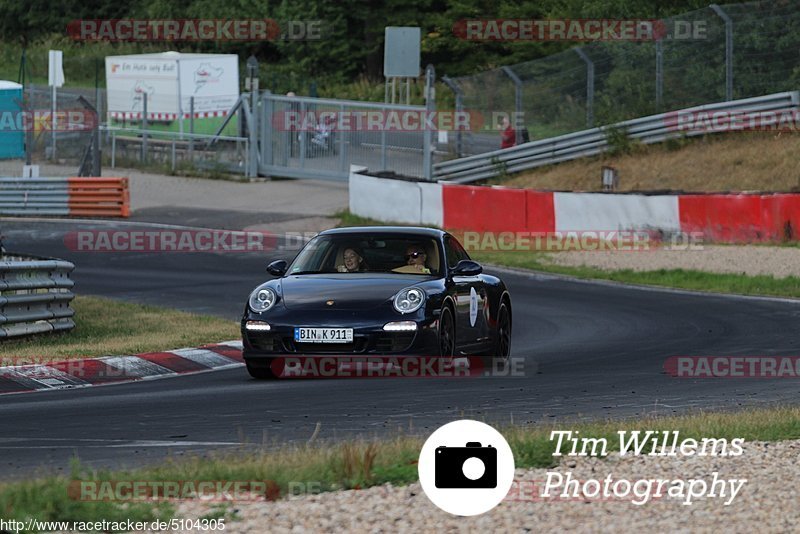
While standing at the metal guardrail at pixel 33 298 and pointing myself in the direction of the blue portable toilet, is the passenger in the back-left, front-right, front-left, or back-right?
back-right

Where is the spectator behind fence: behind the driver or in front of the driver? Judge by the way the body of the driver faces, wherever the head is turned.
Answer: behind

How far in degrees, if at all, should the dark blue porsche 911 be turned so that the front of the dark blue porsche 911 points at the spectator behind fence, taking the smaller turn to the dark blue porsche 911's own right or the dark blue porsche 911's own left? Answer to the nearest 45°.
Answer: approximately 135° to the dark blue porsche 911's own right

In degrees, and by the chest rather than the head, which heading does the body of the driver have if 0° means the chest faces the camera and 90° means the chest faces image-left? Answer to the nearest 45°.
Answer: approximately 45°

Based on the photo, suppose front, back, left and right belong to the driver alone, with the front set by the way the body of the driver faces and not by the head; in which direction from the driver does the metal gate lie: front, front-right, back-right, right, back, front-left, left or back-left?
back-right

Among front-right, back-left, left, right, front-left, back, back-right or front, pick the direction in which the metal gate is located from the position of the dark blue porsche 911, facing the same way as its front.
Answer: back-right

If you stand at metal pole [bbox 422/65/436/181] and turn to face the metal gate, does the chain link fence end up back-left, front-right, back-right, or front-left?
back-right

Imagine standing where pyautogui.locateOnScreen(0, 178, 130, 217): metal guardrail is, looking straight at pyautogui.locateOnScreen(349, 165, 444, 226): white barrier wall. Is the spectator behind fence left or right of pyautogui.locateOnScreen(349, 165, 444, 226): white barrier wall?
left

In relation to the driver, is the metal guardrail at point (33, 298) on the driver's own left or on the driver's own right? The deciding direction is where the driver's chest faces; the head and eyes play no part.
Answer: on the driver's own right

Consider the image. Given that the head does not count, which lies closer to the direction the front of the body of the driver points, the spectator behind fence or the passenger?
the passenger

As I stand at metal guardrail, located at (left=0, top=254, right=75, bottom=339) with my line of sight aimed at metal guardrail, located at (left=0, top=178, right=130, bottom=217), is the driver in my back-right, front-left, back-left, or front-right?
back-right

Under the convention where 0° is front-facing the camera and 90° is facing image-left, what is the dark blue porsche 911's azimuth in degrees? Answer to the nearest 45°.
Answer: approximately 45°

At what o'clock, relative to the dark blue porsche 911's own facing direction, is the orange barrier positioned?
The orange barrier is roughly at 4 o'clock from the dark blue porsche 911.
